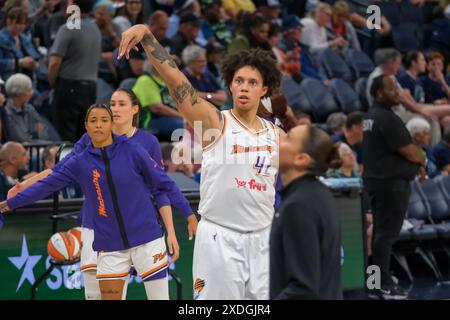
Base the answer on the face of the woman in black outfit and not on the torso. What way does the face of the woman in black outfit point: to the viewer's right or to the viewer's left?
to the viewer's left

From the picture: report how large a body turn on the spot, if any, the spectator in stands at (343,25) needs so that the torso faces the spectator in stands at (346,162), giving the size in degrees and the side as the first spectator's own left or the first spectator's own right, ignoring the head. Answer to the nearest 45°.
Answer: approximately 45° to the first spectator's own left

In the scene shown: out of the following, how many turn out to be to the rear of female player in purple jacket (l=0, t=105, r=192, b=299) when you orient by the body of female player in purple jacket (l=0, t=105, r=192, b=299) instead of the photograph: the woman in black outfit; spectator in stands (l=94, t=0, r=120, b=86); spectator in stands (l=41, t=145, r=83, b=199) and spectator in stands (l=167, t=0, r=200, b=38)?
3

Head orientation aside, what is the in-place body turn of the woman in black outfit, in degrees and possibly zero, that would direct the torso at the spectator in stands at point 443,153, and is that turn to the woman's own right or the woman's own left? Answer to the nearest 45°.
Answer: approximately 90° to the woman's own right
